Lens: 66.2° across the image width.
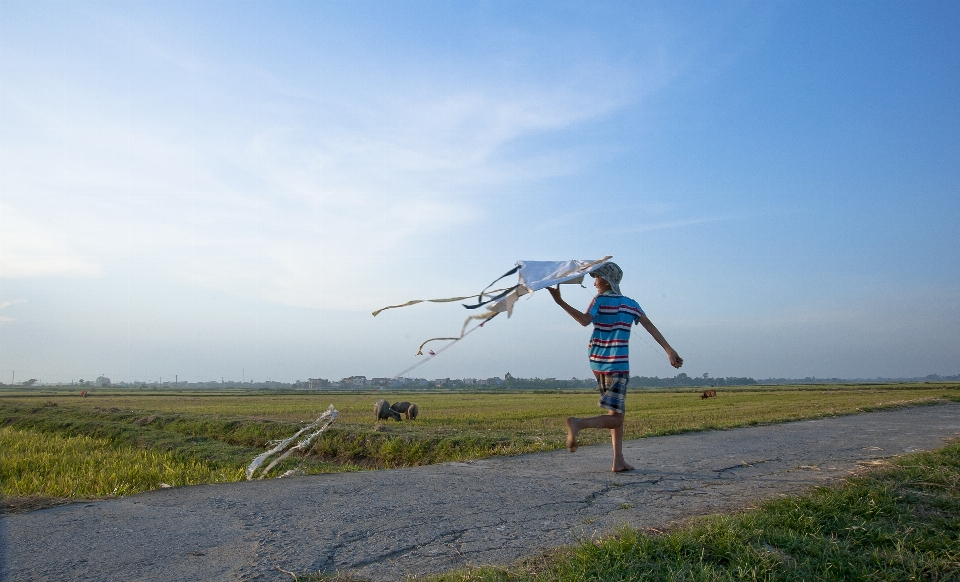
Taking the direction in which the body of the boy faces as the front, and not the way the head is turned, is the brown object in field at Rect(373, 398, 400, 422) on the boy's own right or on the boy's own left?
on the boy's own left

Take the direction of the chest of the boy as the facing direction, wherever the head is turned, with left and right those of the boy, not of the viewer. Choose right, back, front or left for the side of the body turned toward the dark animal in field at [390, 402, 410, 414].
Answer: left

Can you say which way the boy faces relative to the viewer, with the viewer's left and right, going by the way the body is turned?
facing away from the viewer and to the right of the viewer
